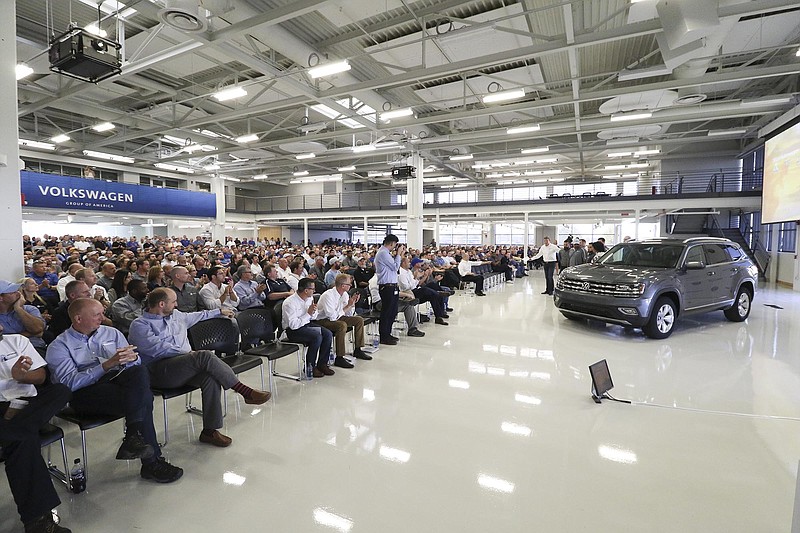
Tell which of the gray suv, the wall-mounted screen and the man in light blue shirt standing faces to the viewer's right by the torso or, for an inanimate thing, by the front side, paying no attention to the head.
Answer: the man in light blue shirt standing

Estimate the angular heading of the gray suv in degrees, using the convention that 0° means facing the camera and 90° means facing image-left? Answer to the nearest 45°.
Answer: approximately 45°

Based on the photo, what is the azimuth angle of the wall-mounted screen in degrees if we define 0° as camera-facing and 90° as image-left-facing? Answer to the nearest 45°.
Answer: approximately 45°

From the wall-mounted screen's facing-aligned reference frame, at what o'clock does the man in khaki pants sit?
The man in khaki pants is roughly at 11 o'clock from the wall-mounted screen.

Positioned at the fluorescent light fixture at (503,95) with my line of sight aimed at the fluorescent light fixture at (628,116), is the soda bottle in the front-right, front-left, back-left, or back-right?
back-right

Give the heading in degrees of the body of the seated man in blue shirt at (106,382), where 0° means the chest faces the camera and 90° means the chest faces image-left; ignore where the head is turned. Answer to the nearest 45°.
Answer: approximately 315°

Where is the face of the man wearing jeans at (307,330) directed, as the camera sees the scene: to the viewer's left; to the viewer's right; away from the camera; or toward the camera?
to the viewer's right

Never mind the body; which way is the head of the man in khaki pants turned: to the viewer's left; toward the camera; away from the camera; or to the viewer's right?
to the viewer's right

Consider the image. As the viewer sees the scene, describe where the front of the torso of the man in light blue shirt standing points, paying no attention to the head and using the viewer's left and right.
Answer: facing to the right of the viewer

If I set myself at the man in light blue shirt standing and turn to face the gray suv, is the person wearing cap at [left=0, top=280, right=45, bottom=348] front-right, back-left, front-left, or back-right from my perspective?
back-right
